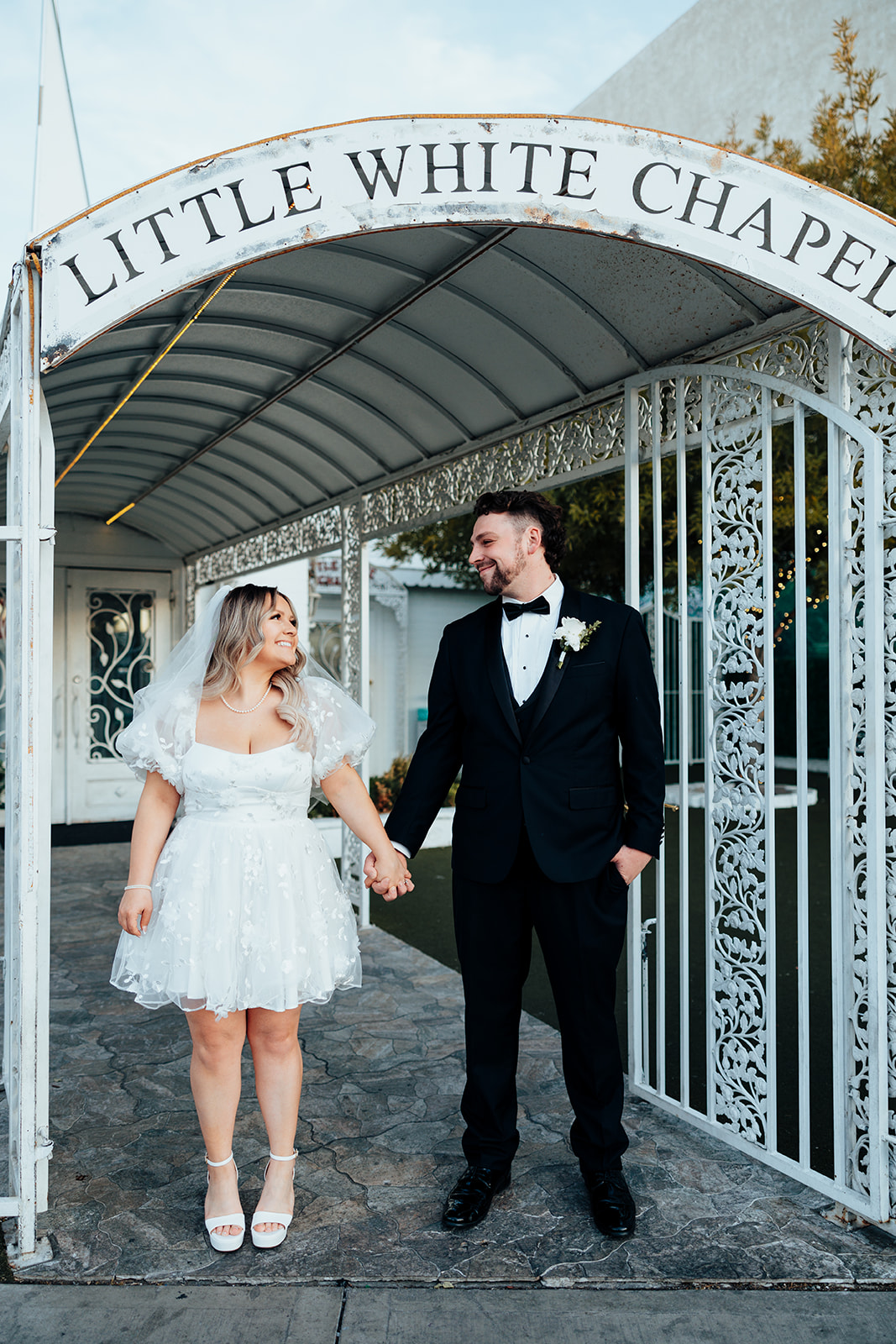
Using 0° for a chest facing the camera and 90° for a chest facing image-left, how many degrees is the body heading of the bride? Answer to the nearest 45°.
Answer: approximately 0°

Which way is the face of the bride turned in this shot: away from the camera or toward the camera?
toward the camera

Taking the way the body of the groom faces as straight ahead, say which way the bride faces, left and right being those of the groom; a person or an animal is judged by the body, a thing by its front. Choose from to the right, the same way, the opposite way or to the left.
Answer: the same way

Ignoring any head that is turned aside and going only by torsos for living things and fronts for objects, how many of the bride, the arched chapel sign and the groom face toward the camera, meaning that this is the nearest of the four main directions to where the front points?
3

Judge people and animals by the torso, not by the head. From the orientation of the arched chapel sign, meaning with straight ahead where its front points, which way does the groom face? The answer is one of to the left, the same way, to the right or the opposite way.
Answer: the same way

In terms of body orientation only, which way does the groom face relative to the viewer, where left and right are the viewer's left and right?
facing the viewer

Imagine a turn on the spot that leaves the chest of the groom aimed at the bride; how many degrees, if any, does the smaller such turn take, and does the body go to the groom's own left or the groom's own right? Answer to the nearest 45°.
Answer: approximately 90° to the groom's own right

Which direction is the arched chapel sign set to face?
toward the camera

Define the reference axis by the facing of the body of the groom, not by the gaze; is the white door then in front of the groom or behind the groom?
behind

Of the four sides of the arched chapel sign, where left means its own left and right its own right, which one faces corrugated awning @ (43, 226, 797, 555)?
back

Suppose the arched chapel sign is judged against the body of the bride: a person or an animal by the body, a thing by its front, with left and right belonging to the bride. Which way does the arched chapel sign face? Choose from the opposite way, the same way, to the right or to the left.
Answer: the same way

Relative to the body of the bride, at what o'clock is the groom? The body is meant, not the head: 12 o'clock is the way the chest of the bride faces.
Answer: The groom is roughly at 9 o'clock from the bride.

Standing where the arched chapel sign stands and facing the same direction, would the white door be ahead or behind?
behind
